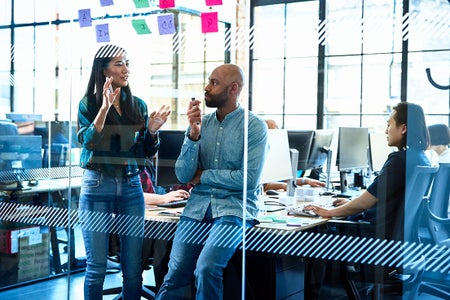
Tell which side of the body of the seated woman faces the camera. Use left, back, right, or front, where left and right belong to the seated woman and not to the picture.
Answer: left

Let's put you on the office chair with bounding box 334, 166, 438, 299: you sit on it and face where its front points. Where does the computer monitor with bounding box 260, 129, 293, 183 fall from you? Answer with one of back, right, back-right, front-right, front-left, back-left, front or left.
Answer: front-right

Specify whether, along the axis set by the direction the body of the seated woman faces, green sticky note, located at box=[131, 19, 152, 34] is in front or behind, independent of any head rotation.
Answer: in front

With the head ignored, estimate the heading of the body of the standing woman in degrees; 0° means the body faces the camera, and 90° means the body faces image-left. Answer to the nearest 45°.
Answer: approximately 315°

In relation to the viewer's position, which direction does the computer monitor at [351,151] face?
facing the viewer and to the right of the viewer

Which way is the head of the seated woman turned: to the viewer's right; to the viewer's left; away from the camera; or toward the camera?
to the viewer's left

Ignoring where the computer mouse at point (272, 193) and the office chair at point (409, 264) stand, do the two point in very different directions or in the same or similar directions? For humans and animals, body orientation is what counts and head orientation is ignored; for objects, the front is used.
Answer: same or similar directions

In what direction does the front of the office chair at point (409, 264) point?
to the viewer's left

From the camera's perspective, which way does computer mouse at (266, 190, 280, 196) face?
to the viewer's left

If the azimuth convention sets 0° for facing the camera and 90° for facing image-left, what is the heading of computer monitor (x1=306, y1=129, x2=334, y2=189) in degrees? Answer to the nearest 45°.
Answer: approximately 135°
